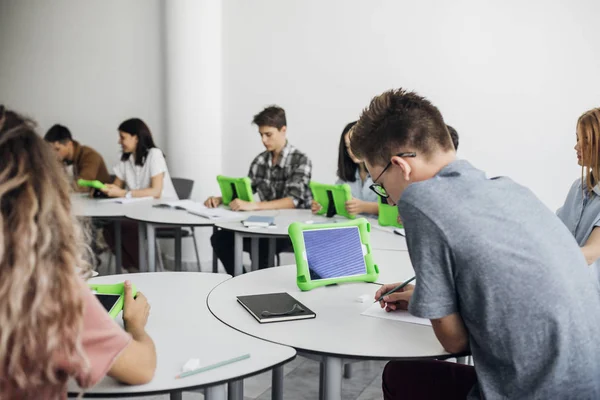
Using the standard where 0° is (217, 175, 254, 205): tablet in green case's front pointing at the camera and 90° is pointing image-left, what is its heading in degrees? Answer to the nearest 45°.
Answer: approximately 180°

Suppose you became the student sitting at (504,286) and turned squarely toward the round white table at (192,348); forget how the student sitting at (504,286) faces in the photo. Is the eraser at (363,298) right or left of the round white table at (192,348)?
right

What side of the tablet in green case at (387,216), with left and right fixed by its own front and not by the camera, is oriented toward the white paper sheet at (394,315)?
back

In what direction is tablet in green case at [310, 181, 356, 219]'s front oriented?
away from the camera

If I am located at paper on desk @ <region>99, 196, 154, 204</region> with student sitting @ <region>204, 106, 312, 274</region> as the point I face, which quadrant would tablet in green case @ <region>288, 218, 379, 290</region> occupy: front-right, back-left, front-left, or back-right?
front-right

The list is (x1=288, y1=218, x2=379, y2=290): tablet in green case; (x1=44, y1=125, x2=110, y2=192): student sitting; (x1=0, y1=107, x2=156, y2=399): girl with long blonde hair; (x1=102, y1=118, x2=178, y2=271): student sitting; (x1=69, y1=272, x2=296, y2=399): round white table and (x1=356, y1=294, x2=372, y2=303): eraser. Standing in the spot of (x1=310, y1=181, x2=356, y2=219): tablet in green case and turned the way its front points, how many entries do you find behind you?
4

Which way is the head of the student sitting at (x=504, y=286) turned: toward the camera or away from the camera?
away from the camera

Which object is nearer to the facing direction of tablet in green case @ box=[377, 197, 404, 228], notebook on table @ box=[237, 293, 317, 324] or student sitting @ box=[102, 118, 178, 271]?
the student sitting

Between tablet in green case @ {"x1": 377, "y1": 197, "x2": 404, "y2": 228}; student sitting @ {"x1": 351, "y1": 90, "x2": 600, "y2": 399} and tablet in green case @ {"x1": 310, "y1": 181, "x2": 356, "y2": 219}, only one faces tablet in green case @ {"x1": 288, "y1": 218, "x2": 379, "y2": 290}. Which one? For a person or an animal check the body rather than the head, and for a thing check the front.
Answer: the student sitting

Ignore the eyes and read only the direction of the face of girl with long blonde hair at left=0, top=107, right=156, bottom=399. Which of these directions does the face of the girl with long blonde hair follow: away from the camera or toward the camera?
away from the camera

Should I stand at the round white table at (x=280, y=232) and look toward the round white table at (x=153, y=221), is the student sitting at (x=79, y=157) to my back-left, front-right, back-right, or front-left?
front-right

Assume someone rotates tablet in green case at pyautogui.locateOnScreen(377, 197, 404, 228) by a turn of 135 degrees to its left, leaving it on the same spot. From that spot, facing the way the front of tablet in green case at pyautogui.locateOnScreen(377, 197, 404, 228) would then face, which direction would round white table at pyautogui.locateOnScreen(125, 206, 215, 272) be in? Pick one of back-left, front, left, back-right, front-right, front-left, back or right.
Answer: front-right

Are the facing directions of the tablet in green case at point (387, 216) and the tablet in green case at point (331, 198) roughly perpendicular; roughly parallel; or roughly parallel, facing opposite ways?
roughly parallel

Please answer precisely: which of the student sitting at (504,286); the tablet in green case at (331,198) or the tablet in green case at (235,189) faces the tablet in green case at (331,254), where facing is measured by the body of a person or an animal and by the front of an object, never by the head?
the student sitting

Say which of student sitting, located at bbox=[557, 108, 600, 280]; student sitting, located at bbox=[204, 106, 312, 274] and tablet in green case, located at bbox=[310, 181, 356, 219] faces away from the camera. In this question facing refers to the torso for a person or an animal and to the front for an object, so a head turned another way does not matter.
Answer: the tablet in green case

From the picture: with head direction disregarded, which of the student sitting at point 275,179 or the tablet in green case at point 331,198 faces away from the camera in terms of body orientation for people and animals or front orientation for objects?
the tablet in green case

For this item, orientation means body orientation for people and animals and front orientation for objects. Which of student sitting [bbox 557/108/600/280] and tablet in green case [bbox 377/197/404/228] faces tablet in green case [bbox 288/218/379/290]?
the student sitting

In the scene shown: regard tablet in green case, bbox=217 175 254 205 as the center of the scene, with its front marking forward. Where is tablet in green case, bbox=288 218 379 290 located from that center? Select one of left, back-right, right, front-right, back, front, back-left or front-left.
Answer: back
